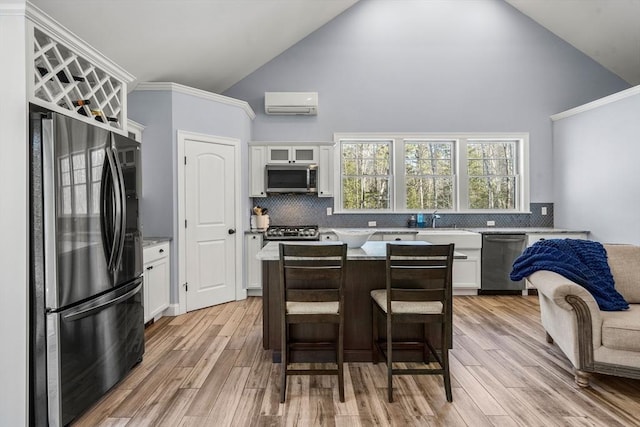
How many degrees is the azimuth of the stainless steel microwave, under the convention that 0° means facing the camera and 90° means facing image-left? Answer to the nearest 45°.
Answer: approximately 0°

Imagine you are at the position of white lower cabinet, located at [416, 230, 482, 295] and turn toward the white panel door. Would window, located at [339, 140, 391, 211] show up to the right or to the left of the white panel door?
right

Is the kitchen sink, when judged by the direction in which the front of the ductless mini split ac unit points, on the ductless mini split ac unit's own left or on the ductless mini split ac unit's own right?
on the ductless mini split ac unit's own left

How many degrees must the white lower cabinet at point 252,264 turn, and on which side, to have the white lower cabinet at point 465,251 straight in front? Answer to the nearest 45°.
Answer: approximately 90° to its left

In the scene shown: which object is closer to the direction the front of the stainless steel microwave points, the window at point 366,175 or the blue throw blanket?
the blue throw blanket

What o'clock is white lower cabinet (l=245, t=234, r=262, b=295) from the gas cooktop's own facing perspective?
The white lower cabinet is roughly at 3 o'clock from the gas cooktop.

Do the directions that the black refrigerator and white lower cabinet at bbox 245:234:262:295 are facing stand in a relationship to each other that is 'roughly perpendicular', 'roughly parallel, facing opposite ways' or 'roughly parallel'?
roughly perpendicular

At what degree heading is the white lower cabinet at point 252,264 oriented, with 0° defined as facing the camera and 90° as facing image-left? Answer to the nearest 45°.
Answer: approximately 0°
